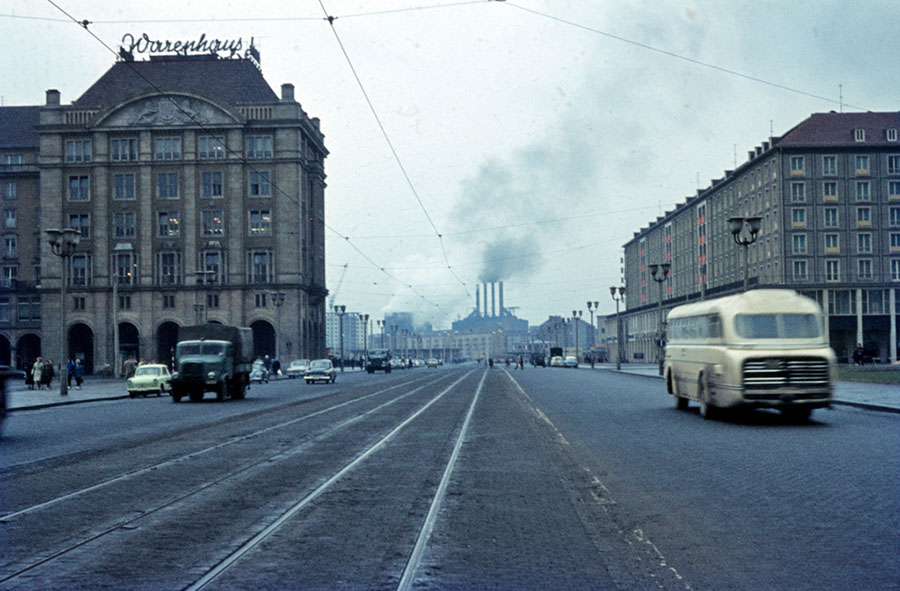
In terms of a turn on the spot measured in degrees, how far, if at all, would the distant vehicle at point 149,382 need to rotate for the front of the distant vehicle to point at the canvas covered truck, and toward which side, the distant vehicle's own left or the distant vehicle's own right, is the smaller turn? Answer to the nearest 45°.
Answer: approximately 45° to the distant vehicle's own left

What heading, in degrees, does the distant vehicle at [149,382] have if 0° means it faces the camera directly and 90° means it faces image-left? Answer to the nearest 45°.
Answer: approximately 45°

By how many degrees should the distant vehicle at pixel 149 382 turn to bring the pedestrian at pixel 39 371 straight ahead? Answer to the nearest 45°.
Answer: approximately 90° to its right

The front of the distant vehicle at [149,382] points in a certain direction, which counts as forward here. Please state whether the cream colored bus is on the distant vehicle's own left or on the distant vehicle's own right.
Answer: on the distant vehicle's own left
